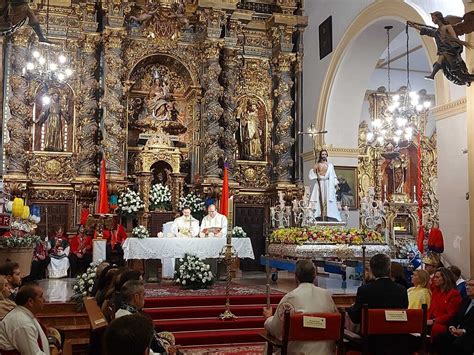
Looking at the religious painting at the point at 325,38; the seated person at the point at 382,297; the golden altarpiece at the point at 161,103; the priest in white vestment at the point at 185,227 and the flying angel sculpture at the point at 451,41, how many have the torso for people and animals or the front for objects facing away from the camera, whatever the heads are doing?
1

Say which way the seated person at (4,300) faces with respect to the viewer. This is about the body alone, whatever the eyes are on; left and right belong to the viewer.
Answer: facing to the right of the viewer

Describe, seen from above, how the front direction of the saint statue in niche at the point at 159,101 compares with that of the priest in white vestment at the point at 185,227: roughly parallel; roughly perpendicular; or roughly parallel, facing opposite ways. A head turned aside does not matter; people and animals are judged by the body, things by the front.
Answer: roughly parallel

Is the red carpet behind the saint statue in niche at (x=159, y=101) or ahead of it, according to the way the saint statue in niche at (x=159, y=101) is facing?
ahead

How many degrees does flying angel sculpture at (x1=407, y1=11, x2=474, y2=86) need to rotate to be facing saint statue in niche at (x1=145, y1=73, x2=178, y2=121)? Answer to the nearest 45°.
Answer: approximately 45° to its right

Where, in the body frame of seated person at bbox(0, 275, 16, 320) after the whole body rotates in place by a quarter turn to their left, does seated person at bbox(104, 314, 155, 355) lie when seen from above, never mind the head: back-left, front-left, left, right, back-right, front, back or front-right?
back

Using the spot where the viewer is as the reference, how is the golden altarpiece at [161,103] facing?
facing the viewer

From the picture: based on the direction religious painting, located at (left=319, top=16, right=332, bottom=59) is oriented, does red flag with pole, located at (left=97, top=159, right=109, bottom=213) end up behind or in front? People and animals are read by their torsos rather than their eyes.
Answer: in front

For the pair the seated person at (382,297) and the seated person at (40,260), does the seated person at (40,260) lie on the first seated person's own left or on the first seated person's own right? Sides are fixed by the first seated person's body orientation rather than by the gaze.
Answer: on the first seated person's own left

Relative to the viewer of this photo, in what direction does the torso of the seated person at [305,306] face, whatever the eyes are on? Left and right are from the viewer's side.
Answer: facing away from the viewer

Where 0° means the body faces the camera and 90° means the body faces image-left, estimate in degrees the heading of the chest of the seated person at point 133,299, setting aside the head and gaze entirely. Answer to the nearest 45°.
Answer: approximately 225°

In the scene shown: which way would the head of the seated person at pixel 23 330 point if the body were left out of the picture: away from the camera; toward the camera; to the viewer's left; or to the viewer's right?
to the viewer's right

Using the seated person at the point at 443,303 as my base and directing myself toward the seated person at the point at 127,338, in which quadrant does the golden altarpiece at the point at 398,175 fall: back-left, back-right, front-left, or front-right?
back-right

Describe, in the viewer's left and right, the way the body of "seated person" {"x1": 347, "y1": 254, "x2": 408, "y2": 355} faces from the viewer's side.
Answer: facing away from the viewer

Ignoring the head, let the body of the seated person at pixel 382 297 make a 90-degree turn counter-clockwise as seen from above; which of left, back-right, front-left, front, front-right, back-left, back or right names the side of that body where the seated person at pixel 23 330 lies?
front-left

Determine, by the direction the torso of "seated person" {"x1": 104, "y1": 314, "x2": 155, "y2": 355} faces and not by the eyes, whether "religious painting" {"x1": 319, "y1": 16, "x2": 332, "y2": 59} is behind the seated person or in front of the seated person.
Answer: in front

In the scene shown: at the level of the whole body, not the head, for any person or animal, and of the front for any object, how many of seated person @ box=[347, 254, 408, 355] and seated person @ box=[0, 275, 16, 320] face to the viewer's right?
1
